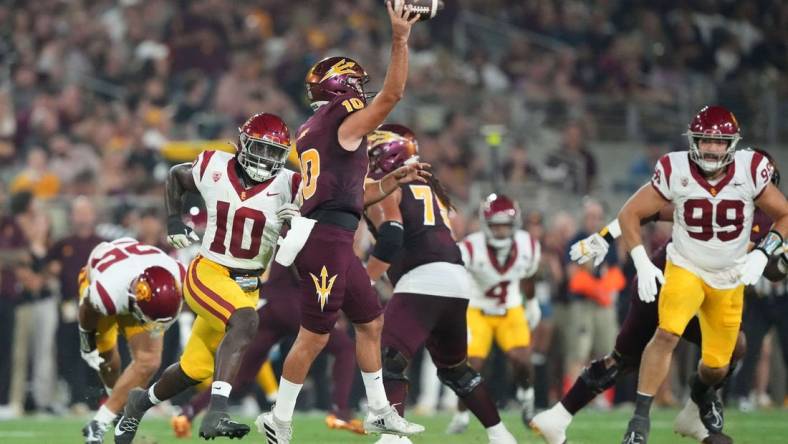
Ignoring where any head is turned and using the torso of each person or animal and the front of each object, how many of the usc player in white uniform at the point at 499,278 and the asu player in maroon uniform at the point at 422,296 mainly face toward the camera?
1

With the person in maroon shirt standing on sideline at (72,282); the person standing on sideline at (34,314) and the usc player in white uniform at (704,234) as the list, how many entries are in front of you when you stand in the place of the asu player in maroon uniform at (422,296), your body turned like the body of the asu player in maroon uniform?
2

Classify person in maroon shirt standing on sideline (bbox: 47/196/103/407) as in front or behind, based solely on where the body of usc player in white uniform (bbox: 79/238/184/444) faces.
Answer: behind

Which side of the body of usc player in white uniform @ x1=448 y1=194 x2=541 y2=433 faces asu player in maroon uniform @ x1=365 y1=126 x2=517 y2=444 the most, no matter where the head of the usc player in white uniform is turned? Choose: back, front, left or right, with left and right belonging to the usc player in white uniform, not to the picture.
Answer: front

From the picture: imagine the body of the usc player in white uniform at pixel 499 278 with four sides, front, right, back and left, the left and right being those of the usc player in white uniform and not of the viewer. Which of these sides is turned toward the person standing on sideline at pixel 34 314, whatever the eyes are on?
right

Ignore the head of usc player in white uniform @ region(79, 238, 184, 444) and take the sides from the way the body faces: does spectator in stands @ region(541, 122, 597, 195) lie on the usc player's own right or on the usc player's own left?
on the usc player's own left

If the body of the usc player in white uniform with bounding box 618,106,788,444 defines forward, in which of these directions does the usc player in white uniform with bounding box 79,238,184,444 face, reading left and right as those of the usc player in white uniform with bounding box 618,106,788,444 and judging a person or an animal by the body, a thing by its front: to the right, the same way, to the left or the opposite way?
to the left

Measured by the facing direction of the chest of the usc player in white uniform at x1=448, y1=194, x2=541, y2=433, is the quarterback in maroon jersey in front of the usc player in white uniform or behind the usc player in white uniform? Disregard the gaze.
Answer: in front

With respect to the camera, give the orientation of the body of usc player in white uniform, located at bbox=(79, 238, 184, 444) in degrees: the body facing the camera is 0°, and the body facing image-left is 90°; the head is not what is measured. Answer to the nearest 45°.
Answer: approximately 315°

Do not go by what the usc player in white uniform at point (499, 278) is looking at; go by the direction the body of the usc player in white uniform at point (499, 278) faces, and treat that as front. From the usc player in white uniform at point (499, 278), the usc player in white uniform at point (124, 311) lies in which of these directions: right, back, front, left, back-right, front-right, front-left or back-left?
front-right

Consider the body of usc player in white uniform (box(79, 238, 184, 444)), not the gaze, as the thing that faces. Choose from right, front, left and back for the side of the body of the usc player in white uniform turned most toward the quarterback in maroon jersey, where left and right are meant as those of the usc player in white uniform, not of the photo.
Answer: front
